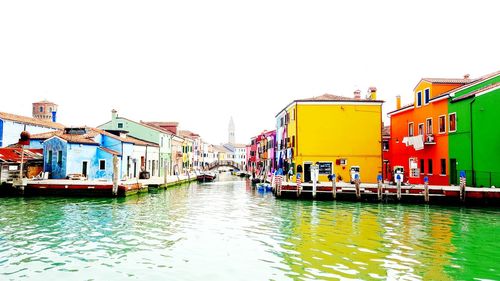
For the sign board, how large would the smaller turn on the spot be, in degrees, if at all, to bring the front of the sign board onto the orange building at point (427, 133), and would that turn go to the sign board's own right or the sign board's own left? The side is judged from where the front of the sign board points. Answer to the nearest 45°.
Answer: approximately 90° to the sign board's own left

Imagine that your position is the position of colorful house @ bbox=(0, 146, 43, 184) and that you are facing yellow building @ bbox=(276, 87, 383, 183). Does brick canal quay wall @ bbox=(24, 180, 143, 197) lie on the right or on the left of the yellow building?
right

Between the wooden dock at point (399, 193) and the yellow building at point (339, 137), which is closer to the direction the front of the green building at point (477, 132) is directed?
the wooden dock

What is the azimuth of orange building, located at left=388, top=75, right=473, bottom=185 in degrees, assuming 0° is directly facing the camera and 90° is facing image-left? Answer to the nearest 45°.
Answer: approximately 45°

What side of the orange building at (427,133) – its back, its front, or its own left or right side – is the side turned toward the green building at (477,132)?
left

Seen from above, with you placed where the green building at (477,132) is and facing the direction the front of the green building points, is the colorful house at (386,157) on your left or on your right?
on your right
